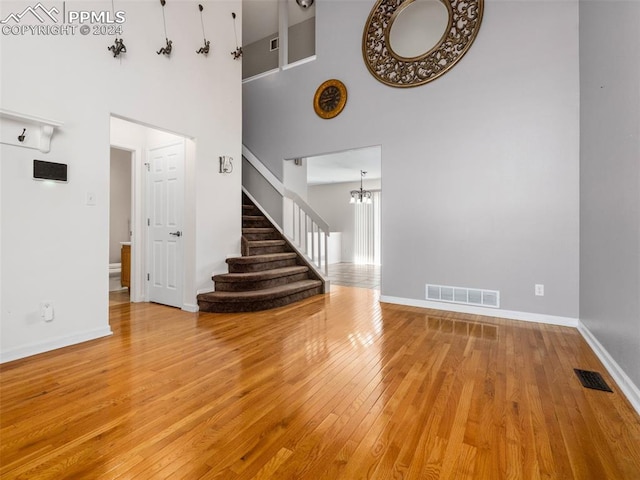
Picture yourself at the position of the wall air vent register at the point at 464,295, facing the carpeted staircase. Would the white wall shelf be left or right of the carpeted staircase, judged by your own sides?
left

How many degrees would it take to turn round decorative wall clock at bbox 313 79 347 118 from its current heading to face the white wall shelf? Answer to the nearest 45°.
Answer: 0° — it already faces it

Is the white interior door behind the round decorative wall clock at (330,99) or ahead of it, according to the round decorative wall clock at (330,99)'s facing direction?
ahead

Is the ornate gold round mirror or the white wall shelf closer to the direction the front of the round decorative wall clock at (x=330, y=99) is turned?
the white wall shelf

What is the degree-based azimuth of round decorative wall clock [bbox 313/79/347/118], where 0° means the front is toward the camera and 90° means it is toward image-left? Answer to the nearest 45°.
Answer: approximately 45°

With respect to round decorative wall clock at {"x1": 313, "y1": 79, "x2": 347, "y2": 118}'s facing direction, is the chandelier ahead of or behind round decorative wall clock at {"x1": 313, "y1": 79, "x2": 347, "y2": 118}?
behind

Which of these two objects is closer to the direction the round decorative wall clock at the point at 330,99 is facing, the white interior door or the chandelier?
the white interior door
